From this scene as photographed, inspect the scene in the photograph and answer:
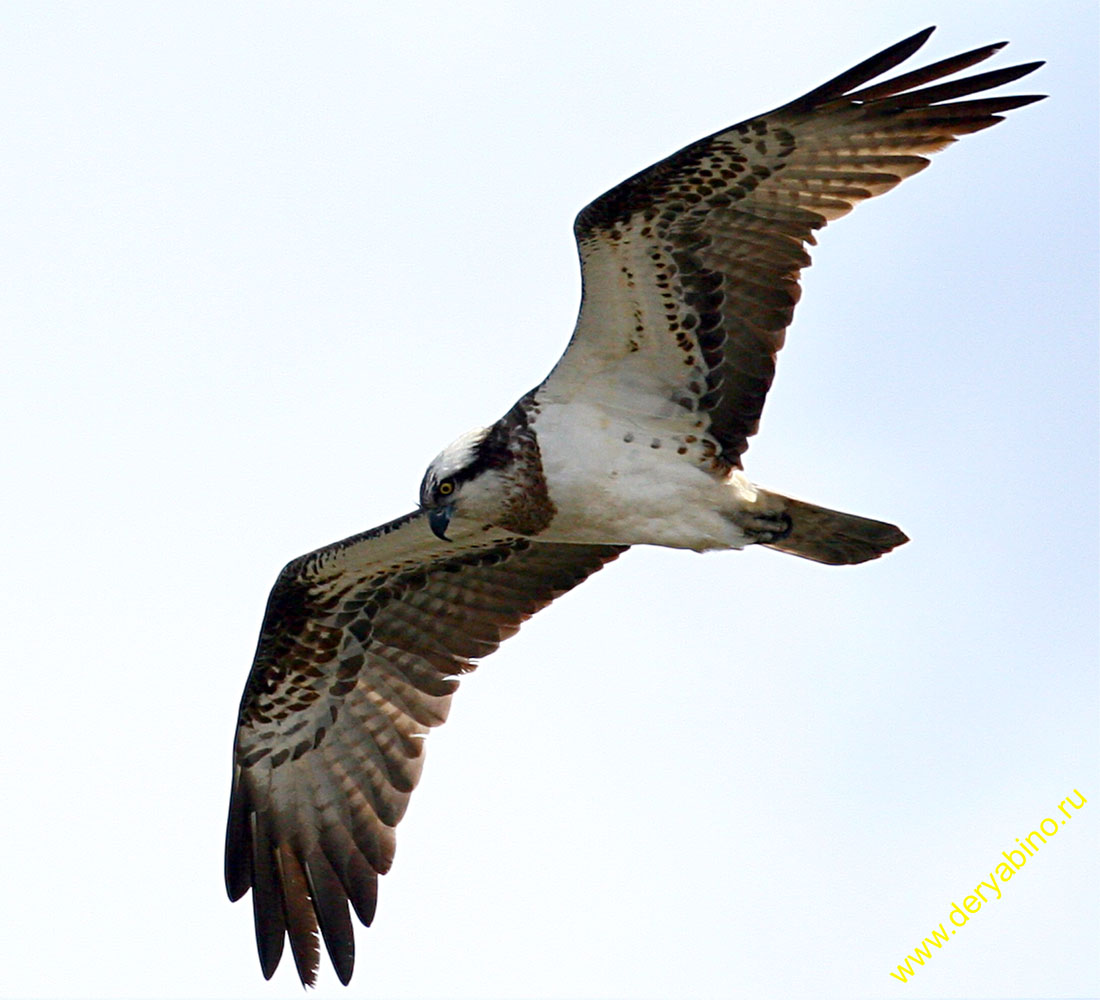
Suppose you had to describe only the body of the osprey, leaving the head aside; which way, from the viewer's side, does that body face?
to the viewer's left
